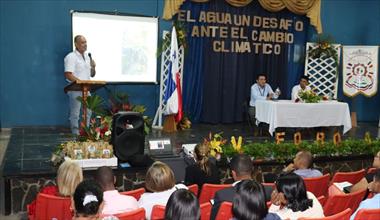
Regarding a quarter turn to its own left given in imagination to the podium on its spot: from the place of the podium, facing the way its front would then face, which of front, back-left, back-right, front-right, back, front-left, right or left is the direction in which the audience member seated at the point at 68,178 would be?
back-right

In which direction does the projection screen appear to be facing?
toward the camera

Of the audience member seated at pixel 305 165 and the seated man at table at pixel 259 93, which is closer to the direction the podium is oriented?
the audience member seated

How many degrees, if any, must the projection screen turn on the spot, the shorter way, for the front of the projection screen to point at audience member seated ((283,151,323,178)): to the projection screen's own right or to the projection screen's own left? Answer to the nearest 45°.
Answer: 0° — it already faces them

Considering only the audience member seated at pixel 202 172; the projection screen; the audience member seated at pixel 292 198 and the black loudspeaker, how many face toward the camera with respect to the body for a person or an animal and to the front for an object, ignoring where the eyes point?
2

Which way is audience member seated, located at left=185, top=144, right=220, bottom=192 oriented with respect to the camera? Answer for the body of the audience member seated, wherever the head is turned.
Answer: away from the camera

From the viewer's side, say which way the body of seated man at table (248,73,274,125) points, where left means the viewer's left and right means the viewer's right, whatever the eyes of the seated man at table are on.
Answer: facing the viewer and to the right of the viewer

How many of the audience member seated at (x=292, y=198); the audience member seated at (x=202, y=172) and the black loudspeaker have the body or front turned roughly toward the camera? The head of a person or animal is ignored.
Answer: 1

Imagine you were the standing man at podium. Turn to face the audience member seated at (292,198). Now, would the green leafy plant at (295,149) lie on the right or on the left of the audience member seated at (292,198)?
left

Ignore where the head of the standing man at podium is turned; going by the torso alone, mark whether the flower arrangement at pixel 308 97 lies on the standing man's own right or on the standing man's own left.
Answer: on the standing man's own left

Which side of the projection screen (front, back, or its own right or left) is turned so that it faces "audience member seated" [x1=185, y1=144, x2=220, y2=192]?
front

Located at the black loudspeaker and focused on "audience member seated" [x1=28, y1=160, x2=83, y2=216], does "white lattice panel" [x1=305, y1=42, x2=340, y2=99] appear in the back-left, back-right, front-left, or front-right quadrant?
back-left

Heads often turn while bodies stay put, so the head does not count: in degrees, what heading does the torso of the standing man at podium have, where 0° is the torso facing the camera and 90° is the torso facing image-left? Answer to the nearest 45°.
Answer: approximately 315°

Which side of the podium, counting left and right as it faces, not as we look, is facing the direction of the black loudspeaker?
front

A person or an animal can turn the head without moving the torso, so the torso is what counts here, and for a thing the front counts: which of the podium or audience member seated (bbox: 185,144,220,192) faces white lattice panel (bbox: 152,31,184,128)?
the audience member seated

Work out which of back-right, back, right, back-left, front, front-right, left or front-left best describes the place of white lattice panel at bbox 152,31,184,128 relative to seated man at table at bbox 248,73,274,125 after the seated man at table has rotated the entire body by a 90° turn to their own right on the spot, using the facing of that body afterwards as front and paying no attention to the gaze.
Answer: front-right

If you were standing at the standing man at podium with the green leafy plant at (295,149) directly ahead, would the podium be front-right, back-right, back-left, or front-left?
front-right
